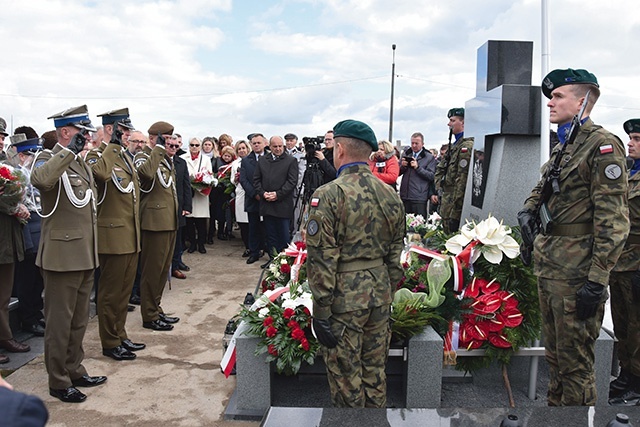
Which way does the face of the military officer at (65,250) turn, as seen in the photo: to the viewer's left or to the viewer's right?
to the viewer's right

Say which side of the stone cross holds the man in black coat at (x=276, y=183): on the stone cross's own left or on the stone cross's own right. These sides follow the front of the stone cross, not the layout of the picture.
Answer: on the stone cross's own right

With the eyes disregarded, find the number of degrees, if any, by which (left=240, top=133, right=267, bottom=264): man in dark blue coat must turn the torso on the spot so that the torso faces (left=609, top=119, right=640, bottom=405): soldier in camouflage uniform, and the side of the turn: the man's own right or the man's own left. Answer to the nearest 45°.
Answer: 0° — they already face them

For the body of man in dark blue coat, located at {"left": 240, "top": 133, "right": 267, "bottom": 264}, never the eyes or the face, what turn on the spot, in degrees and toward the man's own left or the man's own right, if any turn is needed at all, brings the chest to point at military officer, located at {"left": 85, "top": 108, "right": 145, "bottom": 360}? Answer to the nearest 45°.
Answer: approximately 45° to the man's own right

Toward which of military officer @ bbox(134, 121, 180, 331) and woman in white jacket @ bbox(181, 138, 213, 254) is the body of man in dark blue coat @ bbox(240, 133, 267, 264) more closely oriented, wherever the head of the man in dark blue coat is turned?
the military officer

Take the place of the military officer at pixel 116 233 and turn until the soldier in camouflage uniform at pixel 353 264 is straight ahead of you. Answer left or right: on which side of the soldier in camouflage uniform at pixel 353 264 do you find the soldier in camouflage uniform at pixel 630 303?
left

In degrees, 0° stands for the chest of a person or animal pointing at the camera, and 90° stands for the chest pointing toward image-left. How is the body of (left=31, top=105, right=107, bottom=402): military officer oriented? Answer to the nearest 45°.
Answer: approximately 315°

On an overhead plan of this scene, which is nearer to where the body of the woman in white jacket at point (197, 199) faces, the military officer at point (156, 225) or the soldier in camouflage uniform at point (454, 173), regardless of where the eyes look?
the military officer
